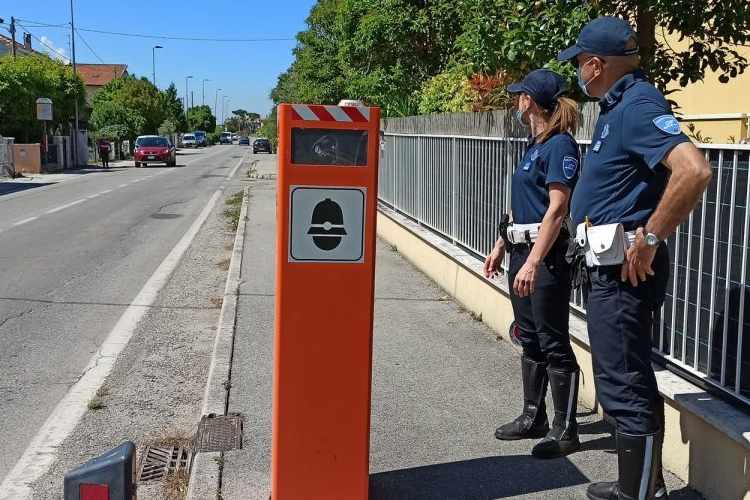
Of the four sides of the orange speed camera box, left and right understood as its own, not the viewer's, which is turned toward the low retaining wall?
left

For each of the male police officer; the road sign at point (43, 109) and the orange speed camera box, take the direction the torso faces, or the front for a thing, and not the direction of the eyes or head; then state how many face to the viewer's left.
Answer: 1

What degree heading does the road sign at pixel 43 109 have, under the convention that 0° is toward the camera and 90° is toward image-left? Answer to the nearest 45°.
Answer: approximately 180°

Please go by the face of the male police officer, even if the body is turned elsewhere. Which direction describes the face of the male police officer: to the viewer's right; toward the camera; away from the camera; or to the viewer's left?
to the viewer's left

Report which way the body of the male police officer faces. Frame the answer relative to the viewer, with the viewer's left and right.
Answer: facing to the left of the viewer

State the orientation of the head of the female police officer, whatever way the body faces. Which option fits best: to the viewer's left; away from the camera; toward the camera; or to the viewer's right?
to the viewer's left

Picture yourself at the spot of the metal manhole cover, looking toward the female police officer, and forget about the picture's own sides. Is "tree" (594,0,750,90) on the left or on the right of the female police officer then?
left

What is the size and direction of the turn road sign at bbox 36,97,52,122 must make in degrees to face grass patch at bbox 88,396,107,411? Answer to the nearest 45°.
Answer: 0° — it already faces it
